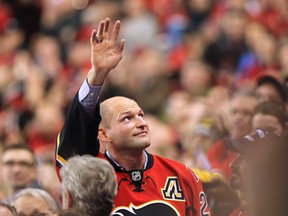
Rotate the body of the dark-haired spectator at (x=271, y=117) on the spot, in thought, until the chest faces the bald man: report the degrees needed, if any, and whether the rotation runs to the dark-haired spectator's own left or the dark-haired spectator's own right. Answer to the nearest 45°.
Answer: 0° — they already face them

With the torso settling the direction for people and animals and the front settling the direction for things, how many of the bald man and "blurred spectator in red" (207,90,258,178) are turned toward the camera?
2

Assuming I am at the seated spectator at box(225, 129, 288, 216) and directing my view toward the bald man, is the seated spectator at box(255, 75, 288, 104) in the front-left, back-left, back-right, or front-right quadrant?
front-right

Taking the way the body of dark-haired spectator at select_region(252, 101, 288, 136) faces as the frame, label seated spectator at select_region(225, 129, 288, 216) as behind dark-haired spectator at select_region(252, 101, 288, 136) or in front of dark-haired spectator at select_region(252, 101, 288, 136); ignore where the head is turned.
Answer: in front

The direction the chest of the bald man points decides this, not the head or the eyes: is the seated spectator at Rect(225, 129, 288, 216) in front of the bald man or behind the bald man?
in front

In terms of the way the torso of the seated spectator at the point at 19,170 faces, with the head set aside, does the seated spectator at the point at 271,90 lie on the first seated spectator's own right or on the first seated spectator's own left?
on the first seated spectator's own left

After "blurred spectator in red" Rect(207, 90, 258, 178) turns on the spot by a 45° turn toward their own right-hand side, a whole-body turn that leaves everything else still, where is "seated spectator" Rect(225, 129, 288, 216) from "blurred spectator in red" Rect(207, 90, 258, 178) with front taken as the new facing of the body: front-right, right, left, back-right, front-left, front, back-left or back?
front-left

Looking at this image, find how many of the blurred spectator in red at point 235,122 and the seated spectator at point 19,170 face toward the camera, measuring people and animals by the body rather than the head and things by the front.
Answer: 2

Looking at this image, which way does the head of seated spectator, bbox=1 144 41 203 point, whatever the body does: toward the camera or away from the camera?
toward the camera

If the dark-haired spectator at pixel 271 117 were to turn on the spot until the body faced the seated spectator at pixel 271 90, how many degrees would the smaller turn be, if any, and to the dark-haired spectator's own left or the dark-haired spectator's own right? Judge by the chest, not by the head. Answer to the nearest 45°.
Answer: approximately 135° to the dark-haired spectator's own right

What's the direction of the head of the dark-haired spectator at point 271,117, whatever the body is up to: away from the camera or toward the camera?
toward the camera

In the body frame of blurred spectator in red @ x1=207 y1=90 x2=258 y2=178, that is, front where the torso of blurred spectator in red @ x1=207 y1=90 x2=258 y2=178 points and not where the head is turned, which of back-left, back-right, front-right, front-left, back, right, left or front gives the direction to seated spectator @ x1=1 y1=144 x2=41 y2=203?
right

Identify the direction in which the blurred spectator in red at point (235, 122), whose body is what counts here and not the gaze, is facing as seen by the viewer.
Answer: toward the camera

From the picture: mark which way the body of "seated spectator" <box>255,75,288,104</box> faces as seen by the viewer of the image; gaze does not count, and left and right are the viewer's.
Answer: facing the viewer and to the left of the viewer
